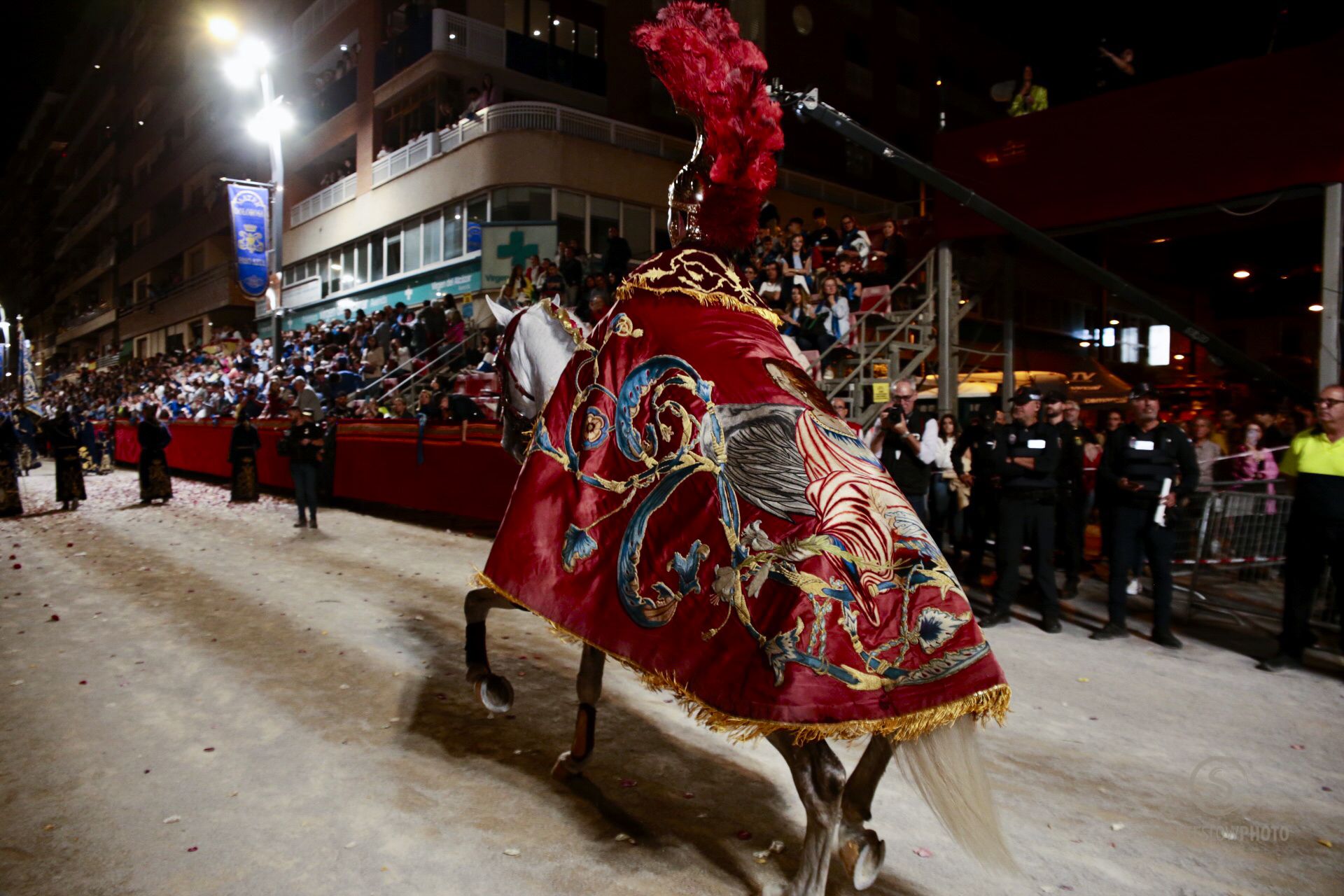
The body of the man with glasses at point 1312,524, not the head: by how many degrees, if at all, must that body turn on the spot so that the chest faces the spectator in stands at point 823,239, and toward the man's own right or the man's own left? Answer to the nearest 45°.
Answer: approximately 90° to the man's own right

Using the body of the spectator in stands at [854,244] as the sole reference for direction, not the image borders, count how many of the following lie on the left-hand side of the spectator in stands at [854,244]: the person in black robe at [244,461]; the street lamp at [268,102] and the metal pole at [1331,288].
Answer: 1

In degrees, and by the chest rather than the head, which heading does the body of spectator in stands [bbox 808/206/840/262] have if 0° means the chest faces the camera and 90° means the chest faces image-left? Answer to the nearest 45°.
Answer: approximately 45°

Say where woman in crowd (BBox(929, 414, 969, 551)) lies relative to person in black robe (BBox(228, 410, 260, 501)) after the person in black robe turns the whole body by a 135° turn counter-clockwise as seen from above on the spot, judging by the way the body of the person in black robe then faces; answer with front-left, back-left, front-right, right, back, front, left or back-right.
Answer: right

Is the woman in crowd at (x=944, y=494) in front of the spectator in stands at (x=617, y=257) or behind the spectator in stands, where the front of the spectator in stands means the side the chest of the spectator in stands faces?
in front

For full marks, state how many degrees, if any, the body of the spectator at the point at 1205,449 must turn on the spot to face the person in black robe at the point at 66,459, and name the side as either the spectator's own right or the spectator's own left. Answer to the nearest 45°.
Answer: approximately 45° to the spectator's own right

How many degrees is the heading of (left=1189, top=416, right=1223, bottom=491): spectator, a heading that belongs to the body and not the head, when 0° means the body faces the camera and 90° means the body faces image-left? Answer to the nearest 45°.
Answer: approximately 45°

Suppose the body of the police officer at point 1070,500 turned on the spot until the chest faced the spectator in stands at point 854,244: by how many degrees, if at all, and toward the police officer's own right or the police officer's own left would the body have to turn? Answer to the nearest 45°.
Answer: approximately 90° to the police officer's own right

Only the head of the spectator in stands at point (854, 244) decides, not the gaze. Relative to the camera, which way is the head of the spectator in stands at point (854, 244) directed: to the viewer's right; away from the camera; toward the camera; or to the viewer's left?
toward the camera

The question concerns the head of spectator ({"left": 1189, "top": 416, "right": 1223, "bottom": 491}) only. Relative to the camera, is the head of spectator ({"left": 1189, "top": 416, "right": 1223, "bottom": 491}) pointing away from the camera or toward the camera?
toward the camera

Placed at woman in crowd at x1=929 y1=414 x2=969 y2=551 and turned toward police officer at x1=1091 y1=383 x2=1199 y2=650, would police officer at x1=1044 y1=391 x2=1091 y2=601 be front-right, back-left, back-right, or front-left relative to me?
front-left

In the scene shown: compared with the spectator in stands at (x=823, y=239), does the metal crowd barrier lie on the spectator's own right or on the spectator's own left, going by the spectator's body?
on the spectator's own left

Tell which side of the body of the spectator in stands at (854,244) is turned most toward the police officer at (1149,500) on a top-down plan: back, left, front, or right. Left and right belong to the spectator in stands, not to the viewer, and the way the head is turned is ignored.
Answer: left

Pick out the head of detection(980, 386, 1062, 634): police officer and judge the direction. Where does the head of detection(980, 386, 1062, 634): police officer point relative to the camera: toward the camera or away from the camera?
toward the camera

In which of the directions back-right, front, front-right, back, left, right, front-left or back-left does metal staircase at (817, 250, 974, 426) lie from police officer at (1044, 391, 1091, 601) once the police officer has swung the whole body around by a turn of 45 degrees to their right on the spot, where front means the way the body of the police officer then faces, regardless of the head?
front-right

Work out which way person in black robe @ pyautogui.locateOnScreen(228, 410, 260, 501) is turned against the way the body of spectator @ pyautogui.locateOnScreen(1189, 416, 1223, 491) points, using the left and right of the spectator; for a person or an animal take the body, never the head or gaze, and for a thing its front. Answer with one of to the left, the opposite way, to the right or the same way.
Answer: to the left
